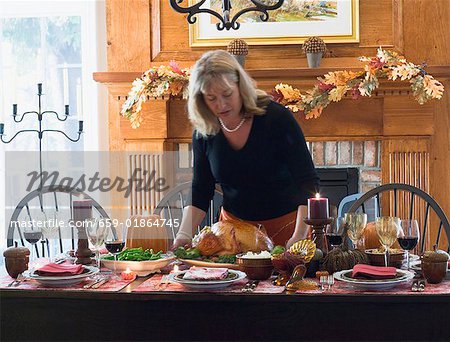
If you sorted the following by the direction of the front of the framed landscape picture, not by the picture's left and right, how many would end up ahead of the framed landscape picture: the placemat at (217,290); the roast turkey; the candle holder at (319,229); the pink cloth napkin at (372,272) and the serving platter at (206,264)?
5

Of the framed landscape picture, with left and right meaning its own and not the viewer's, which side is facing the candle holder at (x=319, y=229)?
front

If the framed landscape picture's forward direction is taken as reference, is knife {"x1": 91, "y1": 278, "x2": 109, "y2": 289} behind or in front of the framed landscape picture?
in front

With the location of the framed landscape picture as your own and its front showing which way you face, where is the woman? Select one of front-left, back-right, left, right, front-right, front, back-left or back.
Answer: front

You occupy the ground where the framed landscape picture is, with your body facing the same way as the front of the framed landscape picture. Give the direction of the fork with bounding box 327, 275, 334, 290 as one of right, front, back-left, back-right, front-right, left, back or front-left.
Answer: front

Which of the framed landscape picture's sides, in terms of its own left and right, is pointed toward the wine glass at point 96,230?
front

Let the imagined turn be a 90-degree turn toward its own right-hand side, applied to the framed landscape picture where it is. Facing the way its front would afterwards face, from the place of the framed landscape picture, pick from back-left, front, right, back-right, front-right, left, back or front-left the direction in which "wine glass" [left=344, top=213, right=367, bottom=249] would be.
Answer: left

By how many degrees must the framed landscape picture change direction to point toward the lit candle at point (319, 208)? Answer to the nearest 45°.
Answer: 0° — it already faces it

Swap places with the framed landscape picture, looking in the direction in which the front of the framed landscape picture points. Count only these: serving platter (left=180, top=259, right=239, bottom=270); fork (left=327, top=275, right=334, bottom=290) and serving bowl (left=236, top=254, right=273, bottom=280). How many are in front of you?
3

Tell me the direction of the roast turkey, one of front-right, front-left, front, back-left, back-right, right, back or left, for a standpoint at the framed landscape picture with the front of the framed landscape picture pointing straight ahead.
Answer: front

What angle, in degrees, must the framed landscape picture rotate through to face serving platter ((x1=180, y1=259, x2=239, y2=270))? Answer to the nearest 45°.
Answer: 0° — it already faces it

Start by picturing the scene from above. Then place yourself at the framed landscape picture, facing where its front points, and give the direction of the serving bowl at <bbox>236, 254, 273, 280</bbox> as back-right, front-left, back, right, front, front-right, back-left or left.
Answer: front

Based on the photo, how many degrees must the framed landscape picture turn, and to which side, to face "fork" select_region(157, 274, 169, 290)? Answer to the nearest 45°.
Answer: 0° — it already faces it

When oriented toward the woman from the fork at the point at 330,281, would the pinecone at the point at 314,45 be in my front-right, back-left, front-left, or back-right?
front-right

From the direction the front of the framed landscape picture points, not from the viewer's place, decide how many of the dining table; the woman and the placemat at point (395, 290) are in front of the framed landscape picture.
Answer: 3

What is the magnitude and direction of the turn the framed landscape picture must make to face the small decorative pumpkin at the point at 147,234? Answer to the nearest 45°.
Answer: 0° — it already faces it

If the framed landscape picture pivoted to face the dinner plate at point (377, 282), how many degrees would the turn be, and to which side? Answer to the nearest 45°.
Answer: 0° — it already faces it

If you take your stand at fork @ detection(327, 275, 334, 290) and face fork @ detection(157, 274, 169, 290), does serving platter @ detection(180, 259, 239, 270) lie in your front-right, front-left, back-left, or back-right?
front-right

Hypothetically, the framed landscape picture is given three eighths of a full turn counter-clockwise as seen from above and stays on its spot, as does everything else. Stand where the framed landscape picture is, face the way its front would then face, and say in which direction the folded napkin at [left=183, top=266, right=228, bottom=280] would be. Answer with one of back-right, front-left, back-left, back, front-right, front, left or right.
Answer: back-right

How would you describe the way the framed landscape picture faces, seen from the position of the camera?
facing the viewer

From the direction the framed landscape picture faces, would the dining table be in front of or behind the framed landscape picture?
in front
